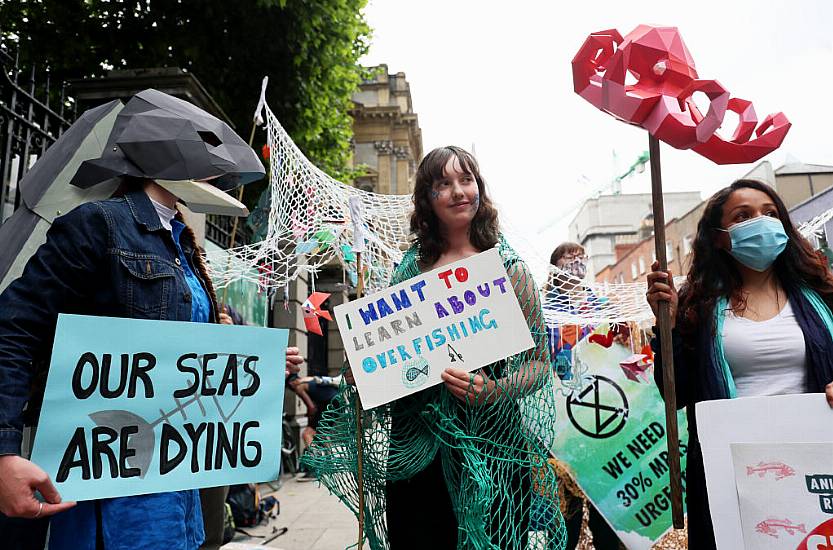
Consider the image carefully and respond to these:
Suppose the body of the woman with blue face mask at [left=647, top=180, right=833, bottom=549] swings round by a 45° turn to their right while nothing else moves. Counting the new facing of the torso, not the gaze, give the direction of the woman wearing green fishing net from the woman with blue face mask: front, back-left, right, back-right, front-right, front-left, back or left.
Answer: front

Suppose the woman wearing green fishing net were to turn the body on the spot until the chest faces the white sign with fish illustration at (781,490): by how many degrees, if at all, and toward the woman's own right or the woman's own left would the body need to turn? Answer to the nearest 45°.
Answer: approximately 90° to the woman's own left

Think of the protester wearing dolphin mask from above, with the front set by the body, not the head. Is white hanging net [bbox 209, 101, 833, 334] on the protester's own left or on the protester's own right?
on the protester's own left

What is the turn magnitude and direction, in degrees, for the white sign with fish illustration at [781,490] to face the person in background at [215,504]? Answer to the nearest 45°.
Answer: approximately 90° to its right

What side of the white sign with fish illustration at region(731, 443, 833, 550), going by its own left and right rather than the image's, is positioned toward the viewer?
front

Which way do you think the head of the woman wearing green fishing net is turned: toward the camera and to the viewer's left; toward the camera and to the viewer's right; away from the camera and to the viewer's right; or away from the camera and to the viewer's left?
toward the camera and to the viewer's right

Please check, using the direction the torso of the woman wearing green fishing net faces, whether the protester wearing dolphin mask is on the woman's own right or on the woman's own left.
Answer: on the woman's own right

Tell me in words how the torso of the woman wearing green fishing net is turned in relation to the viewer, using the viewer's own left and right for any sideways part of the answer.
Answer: facing the viewer

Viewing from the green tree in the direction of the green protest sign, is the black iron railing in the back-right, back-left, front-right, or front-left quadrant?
front-right

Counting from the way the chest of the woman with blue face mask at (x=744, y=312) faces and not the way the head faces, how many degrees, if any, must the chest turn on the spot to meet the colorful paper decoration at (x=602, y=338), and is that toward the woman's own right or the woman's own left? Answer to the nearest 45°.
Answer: approximately 135° to the woman's own right
